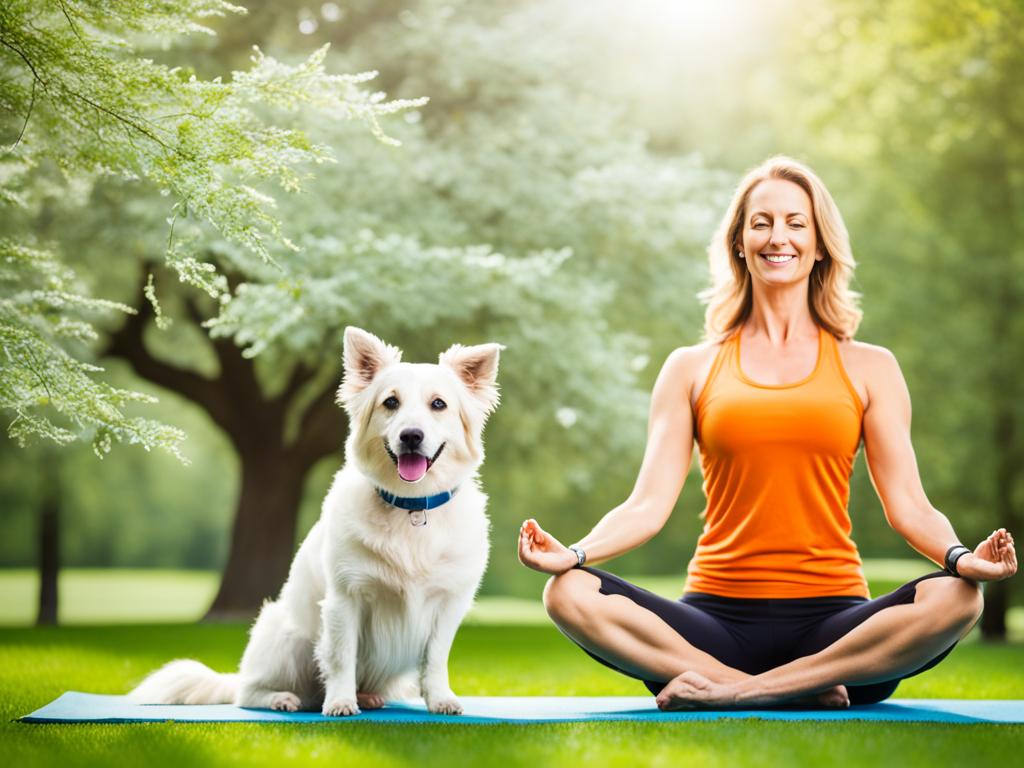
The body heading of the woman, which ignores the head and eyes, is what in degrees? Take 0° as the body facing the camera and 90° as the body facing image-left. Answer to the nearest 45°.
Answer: approximately 0°

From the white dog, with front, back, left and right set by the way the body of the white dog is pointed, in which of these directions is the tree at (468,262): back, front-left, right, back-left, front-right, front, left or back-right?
back-left

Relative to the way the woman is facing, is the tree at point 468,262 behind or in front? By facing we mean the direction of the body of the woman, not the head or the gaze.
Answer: behind

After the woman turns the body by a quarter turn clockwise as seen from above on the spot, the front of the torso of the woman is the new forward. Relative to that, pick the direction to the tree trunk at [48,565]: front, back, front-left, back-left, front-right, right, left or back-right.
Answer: front-right

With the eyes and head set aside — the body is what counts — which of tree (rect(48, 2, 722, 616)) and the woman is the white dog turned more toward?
the woman

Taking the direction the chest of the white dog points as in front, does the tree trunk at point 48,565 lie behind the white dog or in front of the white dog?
behind
